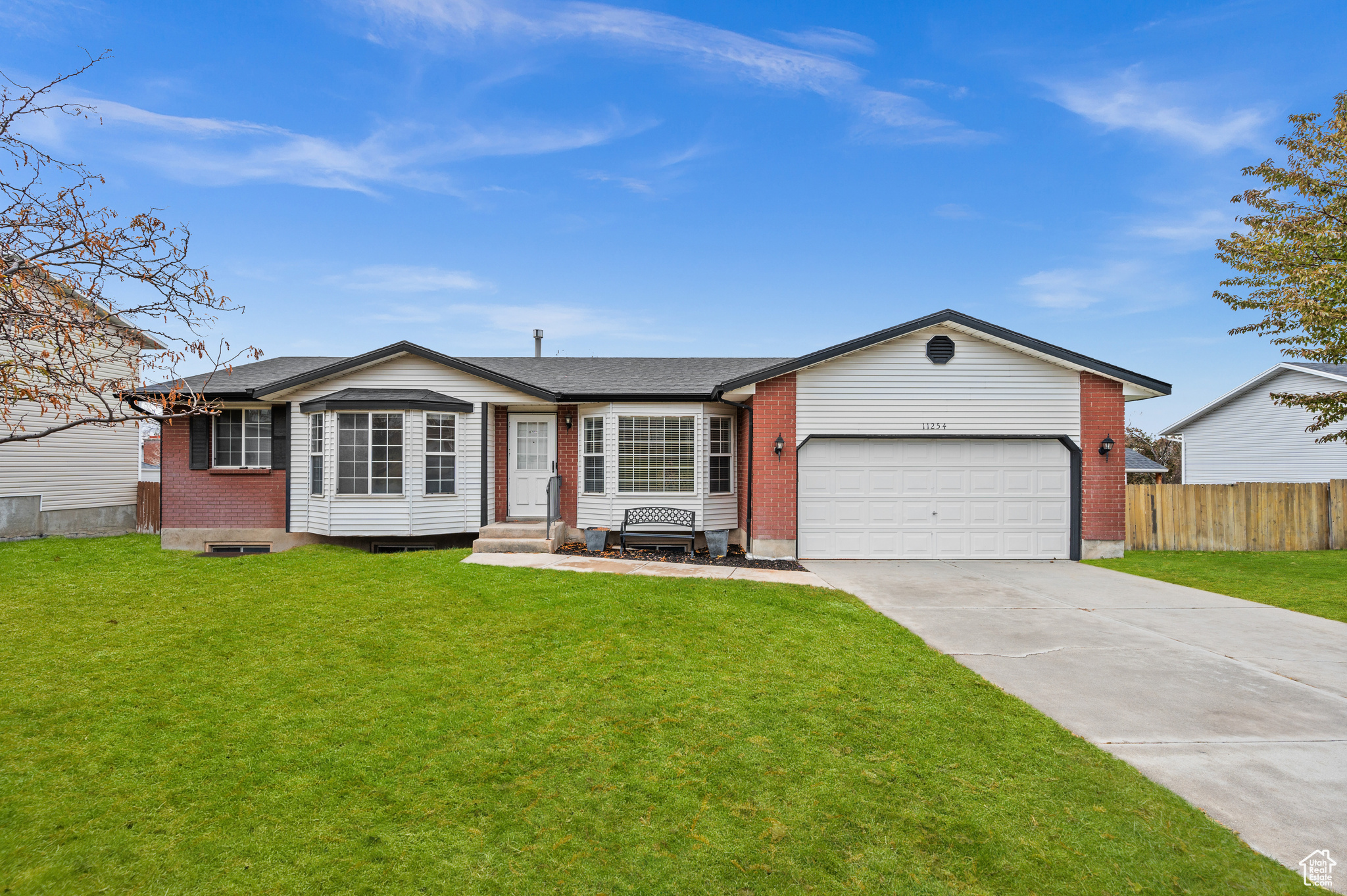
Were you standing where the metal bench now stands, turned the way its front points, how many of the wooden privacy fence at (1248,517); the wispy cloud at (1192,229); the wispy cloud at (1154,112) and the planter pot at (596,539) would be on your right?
1

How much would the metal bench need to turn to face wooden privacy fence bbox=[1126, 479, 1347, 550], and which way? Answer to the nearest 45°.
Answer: approximately 90° to its left

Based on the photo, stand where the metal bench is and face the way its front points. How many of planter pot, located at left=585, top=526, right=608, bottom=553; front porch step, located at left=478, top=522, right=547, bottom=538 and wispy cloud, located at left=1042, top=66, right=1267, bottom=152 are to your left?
1

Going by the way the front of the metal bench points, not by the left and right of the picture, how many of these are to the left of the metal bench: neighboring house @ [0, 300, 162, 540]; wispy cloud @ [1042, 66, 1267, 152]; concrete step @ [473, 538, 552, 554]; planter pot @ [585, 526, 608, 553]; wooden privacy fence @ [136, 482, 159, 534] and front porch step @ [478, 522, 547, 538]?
1

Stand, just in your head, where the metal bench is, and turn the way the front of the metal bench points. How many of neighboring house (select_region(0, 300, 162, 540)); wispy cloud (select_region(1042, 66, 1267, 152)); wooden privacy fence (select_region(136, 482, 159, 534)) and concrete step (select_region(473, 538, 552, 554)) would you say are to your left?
1

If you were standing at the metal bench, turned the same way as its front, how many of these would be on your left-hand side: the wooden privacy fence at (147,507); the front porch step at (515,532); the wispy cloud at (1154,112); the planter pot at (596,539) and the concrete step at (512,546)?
1

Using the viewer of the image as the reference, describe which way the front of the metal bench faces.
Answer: facing the viewer

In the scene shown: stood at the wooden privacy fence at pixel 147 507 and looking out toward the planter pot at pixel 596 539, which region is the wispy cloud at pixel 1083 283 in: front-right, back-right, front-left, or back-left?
front-left
